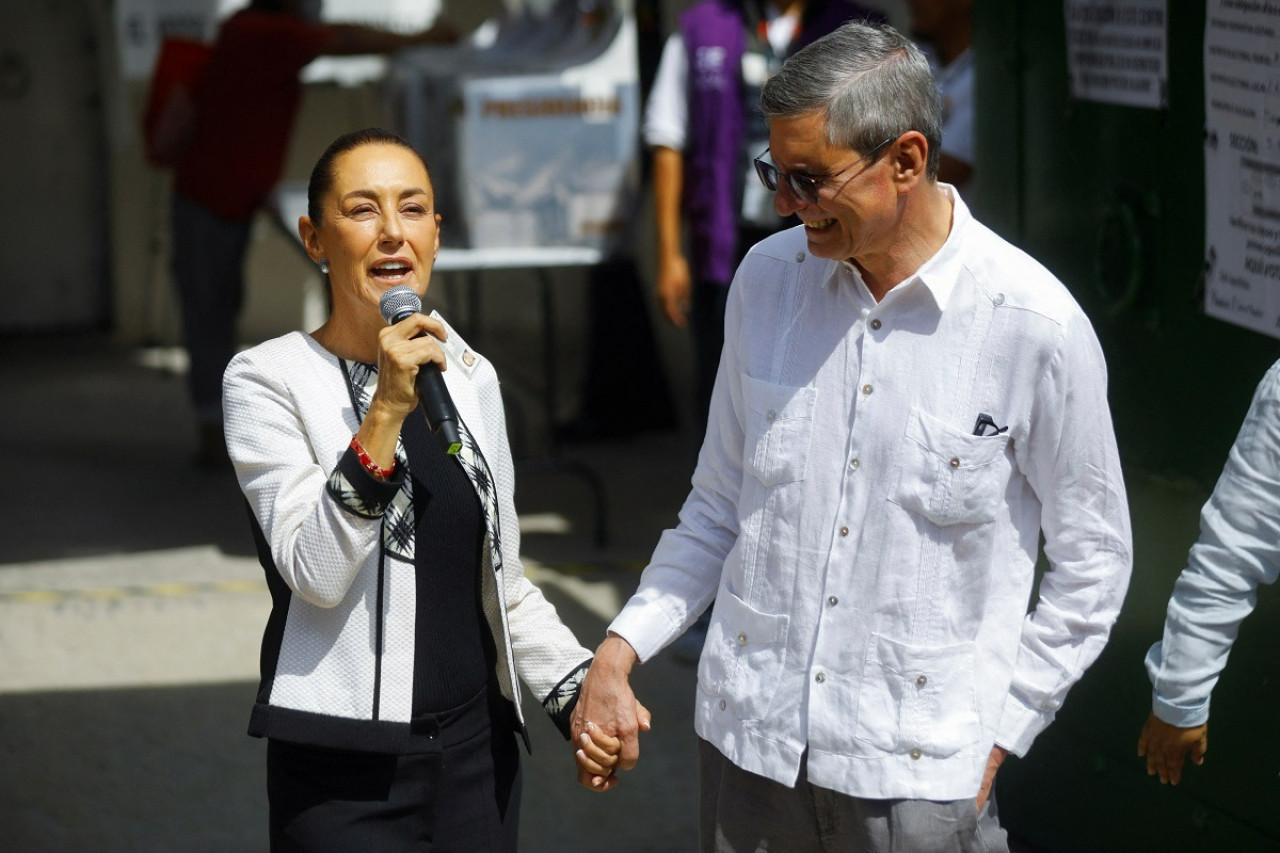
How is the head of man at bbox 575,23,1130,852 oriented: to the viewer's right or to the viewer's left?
to the viewer's left

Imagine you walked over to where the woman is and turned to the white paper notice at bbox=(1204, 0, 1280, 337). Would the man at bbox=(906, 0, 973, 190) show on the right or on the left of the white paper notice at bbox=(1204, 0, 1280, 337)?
left

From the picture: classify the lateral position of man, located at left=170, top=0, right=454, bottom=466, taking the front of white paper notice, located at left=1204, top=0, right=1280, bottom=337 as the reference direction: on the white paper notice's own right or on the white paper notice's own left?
on the white paper notice's own right

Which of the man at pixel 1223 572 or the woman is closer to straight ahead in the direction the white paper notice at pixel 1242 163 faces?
the woman

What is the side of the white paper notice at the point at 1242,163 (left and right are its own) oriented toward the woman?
front

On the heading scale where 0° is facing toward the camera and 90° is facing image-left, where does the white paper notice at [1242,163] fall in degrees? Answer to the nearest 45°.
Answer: approximately 45°

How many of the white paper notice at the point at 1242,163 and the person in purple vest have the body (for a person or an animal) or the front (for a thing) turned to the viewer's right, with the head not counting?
0

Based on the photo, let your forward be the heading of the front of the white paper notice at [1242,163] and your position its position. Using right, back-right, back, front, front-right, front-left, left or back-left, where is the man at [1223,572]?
front-left

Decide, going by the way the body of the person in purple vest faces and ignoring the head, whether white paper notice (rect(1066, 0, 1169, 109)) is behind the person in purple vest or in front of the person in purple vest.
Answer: in front

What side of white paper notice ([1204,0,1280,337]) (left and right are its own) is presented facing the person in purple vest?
right

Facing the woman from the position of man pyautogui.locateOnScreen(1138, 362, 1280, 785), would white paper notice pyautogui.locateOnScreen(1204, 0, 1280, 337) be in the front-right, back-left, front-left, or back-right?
back-right
